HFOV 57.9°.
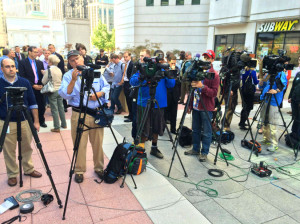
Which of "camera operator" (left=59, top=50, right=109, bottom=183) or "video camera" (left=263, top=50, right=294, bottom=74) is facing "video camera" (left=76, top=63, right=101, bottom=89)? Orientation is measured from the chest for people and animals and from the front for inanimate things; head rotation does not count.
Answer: the camera operator

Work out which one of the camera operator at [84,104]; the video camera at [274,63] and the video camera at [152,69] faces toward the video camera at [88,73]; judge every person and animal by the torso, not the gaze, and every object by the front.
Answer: the camera operator

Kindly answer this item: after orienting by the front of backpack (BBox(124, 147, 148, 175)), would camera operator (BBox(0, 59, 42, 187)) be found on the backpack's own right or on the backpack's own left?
on the backpack's own right

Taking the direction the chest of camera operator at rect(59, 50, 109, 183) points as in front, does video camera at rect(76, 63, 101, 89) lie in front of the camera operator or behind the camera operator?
in front
